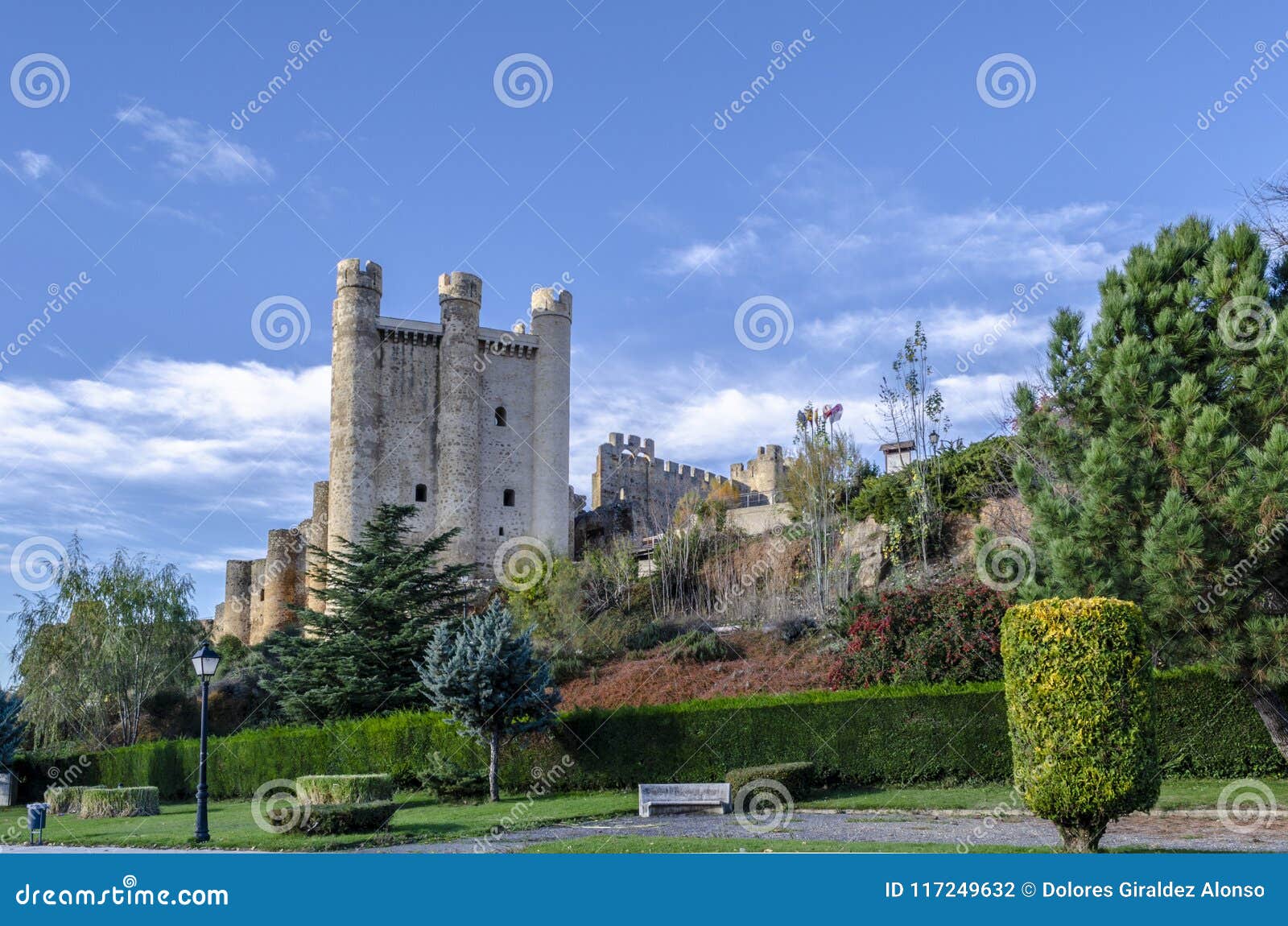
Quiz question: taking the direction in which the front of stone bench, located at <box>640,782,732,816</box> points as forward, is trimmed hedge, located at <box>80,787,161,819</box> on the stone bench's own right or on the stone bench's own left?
on the stone bench's own right

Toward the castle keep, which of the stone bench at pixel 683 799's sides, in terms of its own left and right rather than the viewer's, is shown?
back

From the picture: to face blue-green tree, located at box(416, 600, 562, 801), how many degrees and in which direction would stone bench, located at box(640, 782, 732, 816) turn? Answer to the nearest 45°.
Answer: approximately 135° to its right

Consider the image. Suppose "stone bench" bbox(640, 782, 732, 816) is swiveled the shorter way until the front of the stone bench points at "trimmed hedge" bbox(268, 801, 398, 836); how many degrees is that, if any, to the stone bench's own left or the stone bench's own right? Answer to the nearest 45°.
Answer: approximately 45° to the stone bench's own right

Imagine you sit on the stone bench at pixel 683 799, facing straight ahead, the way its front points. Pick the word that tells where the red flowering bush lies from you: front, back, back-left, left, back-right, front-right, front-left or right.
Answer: back-left

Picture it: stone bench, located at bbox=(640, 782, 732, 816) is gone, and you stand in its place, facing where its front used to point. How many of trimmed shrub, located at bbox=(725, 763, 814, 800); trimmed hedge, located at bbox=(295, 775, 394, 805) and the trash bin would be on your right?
2

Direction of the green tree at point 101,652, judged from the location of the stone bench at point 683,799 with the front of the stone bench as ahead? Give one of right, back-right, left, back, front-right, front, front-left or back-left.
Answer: back-right

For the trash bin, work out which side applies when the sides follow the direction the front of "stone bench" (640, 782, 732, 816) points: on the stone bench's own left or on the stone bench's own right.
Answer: on the stone bench's own right

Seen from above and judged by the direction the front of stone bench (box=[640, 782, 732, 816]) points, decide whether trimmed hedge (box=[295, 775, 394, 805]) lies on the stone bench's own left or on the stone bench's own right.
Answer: on the stone bench's own right

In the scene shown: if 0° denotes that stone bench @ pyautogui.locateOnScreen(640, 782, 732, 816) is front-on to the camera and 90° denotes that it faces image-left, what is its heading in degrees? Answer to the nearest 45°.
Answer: approximately 0°

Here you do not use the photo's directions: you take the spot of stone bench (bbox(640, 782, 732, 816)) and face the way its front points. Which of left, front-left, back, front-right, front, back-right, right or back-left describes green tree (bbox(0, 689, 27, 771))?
back-right

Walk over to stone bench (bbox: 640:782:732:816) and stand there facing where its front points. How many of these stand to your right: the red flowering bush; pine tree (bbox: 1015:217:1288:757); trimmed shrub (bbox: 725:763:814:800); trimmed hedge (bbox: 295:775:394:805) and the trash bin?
2
